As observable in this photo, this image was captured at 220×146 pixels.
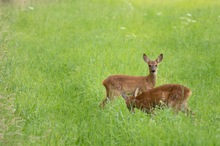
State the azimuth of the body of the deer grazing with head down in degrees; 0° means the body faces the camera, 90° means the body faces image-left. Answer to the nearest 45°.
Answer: approximately 90°

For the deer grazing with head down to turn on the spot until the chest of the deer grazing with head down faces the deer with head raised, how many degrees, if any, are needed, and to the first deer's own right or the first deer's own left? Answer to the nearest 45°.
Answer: approximately 45° to the first deer's own right

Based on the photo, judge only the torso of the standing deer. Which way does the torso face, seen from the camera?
to the viewer's right

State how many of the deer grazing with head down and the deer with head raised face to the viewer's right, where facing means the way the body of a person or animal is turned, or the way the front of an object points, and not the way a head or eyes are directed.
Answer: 1

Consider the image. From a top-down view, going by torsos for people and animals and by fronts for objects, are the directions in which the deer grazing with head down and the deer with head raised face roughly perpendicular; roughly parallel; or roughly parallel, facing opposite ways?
roughly parallel, facing opposite ways

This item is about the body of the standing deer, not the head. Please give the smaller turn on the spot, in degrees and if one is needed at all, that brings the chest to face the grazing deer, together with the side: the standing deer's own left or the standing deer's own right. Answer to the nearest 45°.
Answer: approximately 45° to the standing deer's own right
